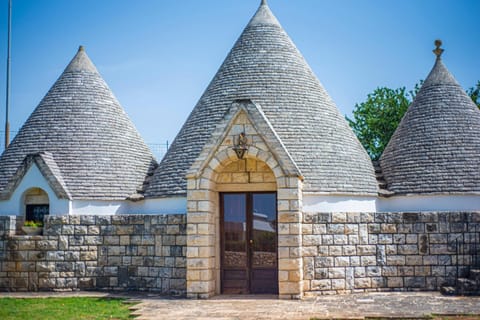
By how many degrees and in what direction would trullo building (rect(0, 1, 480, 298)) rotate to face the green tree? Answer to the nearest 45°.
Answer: approximately 180°

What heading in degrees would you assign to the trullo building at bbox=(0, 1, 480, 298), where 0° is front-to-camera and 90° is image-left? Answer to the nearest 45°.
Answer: approximately 0°
